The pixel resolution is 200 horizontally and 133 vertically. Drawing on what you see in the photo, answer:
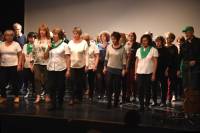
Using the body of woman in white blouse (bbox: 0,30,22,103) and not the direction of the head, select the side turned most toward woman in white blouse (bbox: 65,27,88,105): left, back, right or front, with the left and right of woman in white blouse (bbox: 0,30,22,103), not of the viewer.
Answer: left

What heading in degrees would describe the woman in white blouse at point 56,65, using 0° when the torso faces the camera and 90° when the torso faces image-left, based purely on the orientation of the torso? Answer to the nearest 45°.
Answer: approximately 45°

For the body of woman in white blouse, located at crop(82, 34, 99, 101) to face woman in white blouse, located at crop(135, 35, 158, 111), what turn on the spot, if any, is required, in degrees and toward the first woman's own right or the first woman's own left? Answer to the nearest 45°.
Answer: approximately 90° to the first woman's own left

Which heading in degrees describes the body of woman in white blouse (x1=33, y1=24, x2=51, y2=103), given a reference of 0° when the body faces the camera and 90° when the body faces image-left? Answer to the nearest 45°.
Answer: approximately 0°

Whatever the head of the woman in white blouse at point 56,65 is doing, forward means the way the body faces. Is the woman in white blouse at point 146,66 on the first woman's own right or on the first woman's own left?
on the first woman's own left

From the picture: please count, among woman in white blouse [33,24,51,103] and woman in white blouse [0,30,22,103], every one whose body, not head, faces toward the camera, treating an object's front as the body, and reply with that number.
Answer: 2

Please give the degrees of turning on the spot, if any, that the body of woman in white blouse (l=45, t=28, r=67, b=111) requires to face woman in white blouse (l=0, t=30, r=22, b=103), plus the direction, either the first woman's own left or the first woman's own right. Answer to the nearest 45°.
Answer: approximately 90° to the first woman's own right

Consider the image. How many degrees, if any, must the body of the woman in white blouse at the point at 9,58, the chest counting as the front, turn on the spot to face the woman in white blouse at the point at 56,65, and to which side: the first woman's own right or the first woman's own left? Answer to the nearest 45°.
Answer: approximately 45° to the first woman's own left
